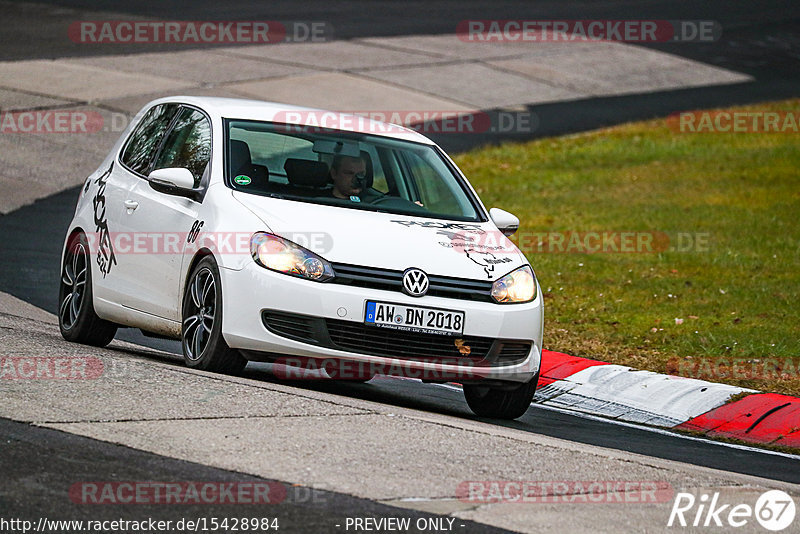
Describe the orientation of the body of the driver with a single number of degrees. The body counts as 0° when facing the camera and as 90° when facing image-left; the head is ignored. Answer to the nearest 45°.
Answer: approximately 315°

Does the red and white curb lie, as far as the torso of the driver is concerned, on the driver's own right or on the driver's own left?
on the driver's own left
